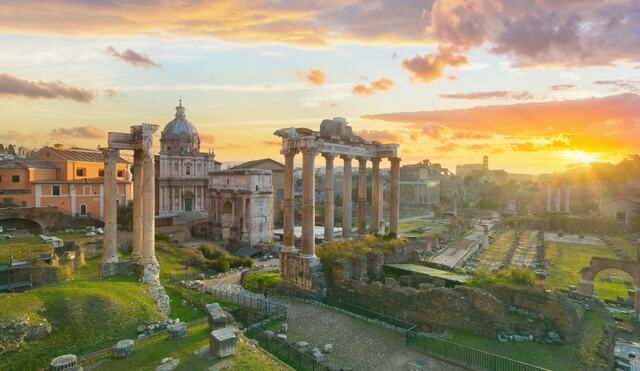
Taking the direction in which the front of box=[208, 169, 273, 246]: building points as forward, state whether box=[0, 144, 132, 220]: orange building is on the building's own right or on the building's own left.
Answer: on the building's own right

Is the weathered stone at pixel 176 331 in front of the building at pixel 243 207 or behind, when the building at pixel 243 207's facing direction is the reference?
in front

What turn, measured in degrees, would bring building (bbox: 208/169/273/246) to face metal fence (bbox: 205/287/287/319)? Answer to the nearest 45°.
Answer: approximately 45° to its left

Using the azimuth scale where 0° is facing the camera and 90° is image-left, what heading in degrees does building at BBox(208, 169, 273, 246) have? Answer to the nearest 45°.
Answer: approximately 45°

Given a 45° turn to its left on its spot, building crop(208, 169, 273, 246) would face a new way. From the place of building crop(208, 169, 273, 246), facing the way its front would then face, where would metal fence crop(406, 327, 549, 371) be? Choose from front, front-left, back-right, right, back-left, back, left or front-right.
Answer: front

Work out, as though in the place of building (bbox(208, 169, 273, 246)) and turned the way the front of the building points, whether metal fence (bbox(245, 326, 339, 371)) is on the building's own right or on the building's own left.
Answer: on the building's own left

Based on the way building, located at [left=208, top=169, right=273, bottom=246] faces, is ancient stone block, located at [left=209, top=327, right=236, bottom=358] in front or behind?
in front

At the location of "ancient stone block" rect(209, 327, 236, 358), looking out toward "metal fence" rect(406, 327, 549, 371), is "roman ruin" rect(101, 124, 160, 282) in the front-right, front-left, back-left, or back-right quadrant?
back-left
